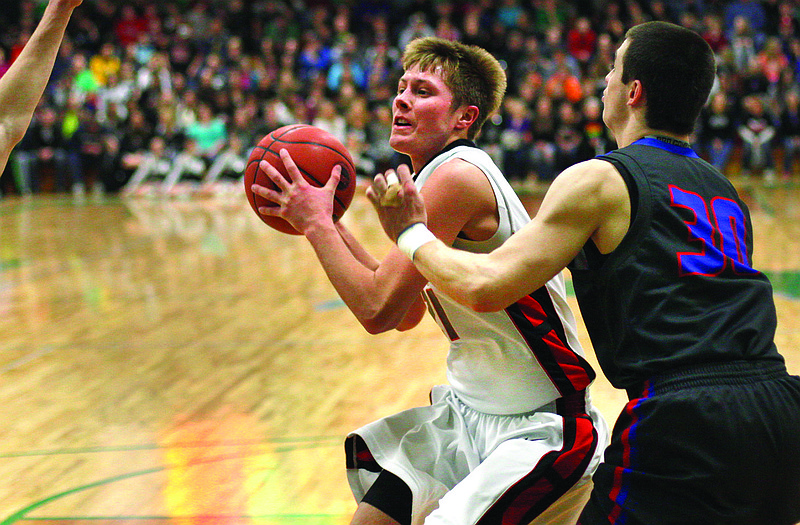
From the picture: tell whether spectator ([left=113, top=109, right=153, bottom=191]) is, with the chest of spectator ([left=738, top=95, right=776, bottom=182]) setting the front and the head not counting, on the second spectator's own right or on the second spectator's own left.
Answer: on the second spectator's own right

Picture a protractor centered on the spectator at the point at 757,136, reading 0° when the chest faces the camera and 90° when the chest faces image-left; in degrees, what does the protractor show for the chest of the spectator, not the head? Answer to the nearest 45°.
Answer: approximately 0°

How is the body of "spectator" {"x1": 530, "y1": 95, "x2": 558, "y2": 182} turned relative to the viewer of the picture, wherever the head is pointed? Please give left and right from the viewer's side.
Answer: facing the viewer

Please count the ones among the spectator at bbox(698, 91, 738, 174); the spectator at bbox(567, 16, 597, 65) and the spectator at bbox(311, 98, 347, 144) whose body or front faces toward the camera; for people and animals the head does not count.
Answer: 3

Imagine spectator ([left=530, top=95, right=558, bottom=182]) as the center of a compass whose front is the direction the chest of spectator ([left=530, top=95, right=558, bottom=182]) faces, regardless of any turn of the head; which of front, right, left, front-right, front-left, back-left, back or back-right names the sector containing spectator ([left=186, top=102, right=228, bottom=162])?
right

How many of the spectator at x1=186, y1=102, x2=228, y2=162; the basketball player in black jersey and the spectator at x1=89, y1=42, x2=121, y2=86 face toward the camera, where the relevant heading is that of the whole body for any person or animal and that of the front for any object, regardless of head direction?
2

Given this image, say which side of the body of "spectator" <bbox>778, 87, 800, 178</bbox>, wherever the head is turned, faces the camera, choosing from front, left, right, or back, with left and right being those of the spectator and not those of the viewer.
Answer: front

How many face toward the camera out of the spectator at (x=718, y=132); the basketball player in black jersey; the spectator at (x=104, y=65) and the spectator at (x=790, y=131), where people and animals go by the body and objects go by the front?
3

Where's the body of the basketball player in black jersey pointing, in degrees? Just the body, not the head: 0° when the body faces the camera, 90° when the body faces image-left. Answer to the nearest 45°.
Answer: approximately 135°

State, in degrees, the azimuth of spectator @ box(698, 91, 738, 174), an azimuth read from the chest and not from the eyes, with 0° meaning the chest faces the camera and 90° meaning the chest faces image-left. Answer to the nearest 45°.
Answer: approximately 0°

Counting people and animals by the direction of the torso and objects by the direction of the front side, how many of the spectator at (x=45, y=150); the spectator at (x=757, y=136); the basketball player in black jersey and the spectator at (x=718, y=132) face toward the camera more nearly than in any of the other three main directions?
3
